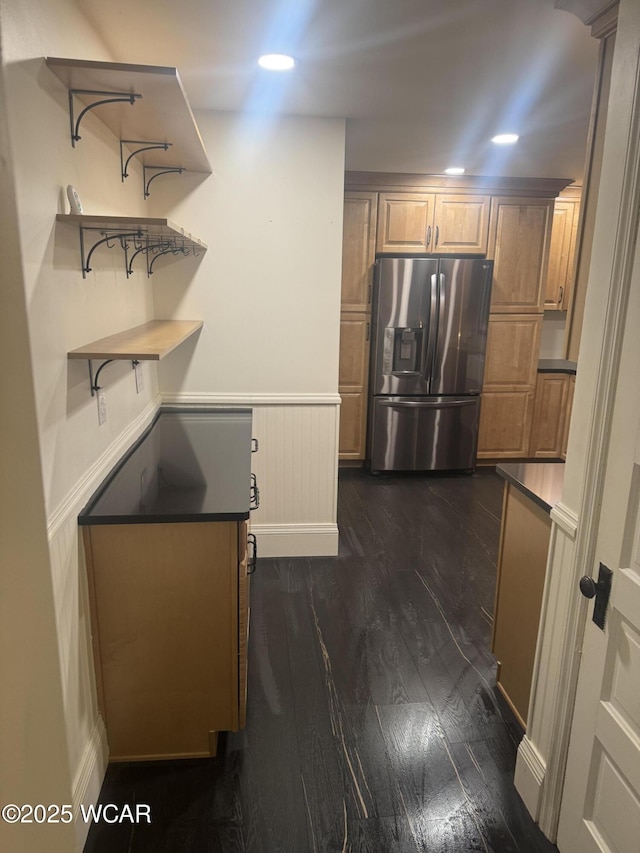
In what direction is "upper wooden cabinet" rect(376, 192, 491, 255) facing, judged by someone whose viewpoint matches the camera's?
facing the viewer

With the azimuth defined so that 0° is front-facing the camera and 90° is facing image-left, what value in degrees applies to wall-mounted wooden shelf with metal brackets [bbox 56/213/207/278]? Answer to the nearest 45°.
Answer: approximately 270°

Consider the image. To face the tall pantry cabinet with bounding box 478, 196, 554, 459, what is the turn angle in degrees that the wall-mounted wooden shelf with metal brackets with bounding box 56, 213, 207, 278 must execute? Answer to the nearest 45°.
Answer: approximately 45° to its left

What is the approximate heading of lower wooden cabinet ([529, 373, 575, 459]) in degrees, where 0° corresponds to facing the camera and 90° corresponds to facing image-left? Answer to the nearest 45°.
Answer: approximately 0°

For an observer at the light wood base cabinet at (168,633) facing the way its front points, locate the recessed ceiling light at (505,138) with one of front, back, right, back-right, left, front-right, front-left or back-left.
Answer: front-left

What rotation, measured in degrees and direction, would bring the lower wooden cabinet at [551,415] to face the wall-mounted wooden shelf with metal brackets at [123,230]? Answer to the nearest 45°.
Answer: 0° — it already faces it

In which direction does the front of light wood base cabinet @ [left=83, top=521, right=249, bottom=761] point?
to the viewer's right

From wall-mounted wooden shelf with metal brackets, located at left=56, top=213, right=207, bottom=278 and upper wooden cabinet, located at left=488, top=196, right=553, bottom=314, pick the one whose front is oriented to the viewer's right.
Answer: the wall-mounted wooden shelf with metal brackets

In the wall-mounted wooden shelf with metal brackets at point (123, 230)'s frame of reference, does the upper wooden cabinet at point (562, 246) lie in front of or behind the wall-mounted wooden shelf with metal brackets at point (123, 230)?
in front

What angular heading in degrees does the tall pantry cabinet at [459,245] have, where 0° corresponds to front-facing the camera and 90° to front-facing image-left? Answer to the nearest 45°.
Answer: approximately 0°

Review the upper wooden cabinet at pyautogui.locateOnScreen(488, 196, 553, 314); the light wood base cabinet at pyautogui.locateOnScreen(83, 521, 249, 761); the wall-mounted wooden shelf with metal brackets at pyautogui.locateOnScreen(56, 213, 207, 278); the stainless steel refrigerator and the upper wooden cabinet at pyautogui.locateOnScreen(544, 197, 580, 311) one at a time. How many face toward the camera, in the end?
3

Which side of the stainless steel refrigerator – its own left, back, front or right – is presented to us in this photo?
front

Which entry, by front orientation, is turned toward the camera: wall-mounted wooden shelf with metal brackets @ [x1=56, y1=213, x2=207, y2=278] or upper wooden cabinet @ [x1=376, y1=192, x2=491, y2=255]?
the upper wooden cabinet

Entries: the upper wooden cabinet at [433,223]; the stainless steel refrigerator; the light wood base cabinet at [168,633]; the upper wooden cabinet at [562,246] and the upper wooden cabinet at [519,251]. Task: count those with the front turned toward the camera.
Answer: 4
